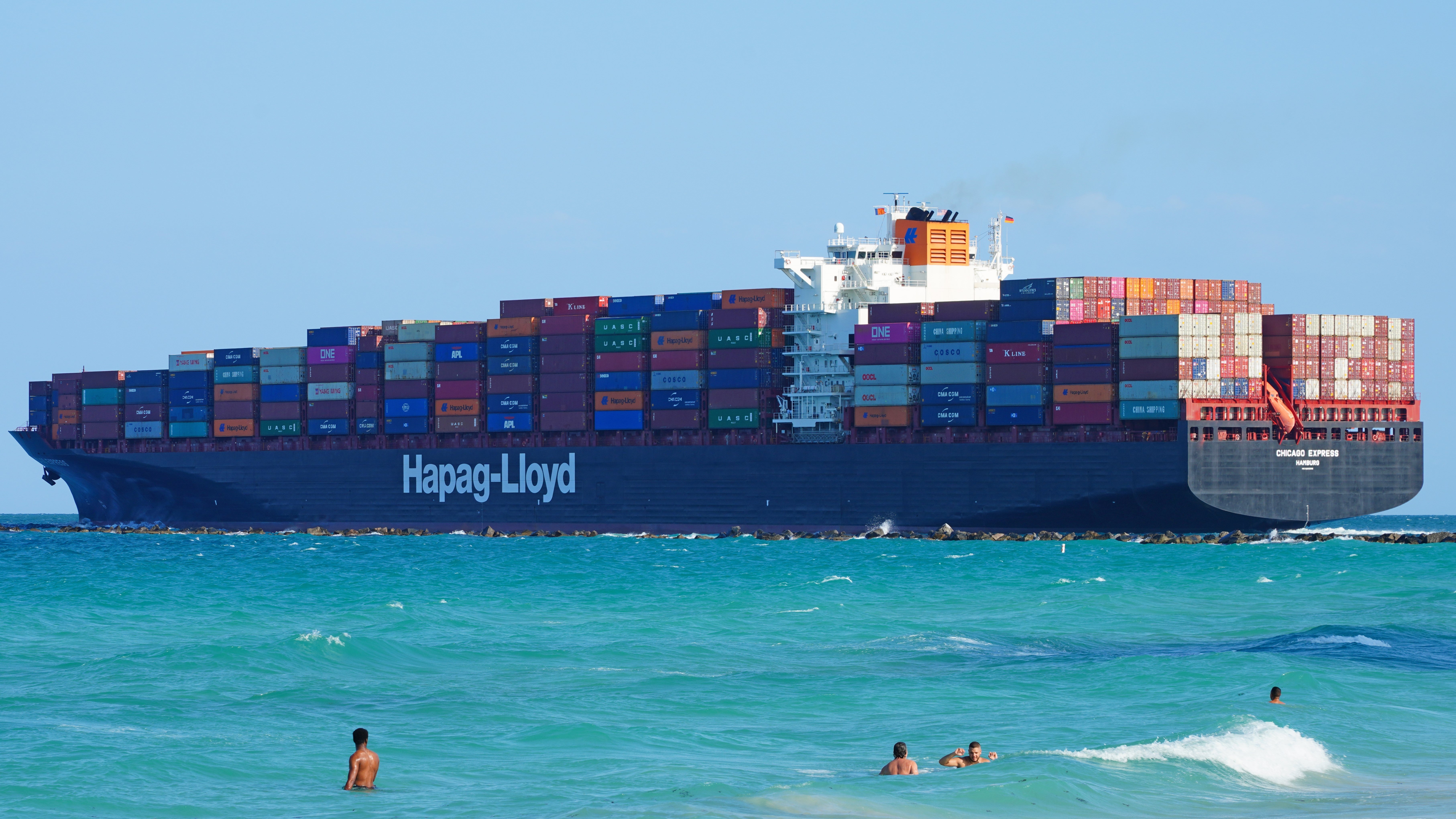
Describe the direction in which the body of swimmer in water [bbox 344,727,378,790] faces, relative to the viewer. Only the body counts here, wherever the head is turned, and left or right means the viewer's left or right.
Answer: facing away from the viewer and to the left of the viewer

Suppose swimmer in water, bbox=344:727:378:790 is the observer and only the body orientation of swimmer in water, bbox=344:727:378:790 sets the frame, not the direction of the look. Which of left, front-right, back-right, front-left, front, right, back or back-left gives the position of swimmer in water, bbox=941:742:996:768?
back-right
